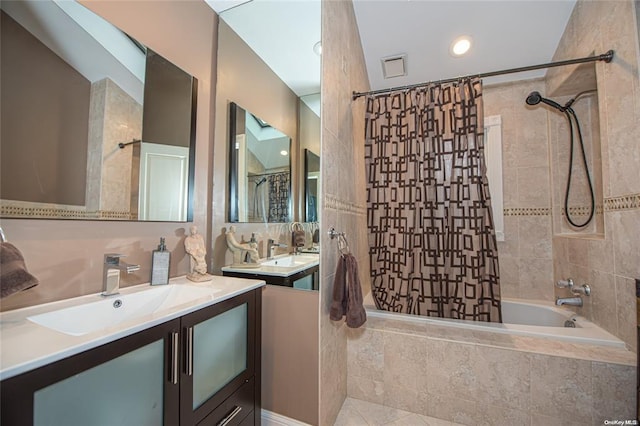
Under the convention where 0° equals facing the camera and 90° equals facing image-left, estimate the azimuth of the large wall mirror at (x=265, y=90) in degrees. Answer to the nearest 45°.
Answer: approximately 45°

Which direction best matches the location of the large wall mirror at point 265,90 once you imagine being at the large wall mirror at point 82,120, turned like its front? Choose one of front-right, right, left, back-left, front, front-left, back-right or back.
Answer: front-left

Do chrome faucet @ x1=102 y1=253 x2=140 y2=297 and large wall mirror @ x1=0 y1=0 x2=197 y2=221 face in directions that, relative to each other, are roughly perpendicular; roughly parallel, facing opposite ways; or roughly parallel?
roughly parallel

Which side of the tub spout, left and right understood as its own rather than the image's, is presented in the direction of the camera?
left

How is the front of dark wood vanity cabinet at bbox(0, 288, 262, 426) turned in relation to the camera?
facing the viewer and to the right of the viewer

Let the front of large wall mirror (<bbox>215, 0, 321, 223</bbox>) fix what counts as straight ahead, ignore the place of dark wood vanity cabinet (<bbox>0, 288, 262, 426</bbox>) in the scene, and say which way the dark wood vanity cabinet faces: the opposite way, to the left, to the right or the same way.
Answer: to the left

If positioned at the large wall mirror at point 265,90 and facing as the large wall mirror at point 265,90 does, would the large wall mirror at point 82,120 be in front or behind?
in front

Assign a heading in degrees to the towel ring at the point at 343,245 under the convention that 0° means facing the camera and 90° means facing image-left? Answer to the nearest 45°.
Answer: approximately 315°

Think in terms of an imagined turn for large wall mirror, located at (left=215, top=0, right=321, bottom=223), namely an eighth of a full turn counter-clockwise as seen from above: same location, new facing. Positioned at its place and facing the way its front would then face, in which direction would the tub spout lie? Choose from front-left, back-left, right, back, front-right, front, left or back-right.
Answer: left
